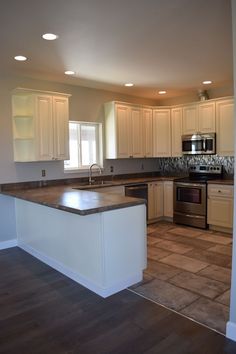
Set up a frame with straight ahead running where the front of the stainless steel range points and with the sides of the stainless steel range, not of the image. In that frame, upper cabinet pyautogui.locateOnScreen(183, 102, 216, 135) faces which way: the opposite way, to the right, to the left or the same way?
the same way

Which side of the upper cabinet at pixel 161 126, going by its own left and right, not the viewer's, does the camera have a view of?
front

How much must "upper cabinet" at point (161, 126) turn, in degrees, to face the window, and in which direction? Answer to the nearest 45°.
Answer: approximately 90° to its right

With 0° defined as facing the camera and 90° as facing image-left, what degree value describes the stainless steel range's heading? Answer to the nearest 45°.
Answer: approximately 45°

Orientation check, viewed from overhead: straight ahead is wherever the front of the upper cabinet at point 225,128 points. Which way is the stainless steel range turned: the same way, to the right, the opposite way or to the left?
the same way

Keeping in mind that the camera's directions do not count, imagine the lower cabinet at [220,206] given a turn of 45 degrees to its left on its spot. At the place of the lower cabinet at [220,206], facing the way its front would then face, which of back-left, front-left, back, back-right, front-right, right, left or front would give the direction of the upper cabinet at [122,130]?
right

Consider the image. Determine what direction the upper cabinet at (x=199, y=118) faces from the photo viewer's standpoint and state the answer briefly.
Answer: facing the viewer and to the left of the viewer

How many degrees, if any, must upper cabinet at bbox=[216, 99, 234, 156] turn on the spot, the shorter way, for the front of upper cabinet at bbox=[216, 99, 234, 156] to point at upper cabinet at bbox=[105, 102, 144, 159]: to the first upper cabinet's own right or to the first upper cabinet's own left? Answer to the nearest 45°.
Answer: approximately 45° to the first upper cabinet's own right

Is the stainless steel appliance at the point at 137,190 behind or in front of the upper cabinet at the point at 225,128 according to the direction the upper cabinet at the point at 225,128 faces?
in front

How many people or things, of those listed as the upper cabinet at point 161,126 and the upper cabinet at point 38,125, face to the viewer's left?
0

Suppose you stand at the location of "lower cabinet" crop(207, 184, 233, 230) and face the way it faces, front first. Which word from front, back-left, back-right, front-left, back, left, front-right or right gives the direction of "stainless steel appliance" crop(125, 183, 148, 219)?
front-right

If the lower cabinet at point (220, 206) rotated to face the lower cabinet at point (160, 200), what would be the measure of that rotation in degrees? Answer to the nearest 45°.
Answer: approximately 90° to its right

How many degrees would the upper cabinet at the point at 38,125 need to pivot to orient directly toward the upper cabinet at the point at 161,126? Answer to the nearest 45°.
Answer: approximately 45° to its left

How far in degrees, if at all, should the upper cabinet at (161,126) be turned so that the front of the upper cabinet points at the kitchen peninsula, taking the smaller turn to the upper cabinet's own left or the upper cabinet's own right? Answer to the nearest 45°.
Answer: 0° — it already faces it

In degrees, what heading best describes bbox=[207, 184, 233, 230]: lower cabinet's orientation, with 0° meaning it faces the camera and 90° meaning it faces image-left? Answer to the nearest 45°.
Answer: approximately 45°

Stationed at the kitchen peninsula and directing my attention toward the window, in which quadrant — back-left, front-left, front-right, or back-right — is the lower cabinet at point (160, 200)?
front-right

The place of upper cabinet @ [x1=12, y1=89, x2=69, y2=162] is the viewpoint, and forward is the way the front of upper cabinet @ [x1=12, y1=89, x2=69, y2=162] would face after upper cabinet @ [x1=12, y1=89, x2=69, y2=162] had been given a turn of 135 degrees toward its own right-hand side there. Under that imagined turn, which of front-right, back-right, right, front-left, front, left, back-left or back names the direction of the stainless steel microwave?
back

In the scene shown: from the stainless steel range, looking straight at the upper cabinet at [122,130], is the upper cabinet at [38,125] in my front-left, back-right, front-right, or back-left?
front-left
